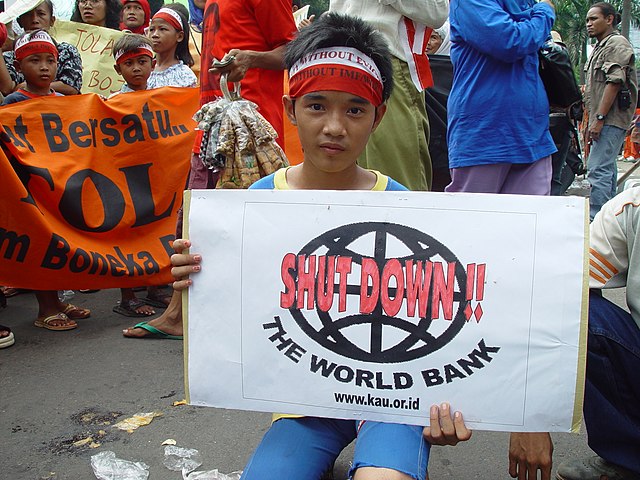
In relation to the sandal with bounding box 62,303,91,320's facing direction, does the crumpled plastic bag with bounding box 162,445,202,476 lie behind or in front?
in front

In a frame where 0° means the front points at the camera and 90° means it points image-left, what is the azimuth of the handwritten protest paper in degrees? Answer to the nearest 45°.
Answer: approximately 0°

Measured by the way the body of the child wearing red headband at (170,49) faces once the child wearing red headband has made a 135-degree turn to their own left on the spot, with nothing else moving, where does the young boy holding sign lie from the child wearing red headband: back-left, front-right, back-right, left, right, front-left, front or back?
right

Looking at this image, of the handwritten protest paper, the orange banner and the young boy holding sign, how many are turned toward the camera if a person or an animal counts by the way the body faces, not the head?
3

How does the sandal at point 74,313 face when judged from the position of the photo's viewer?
facing the viewer and to the right of the viewer

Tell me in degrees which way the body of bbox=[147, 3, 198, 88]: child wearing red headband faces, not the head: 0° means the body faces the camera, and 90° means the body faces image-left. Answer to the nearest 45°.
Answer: approximately 45°
